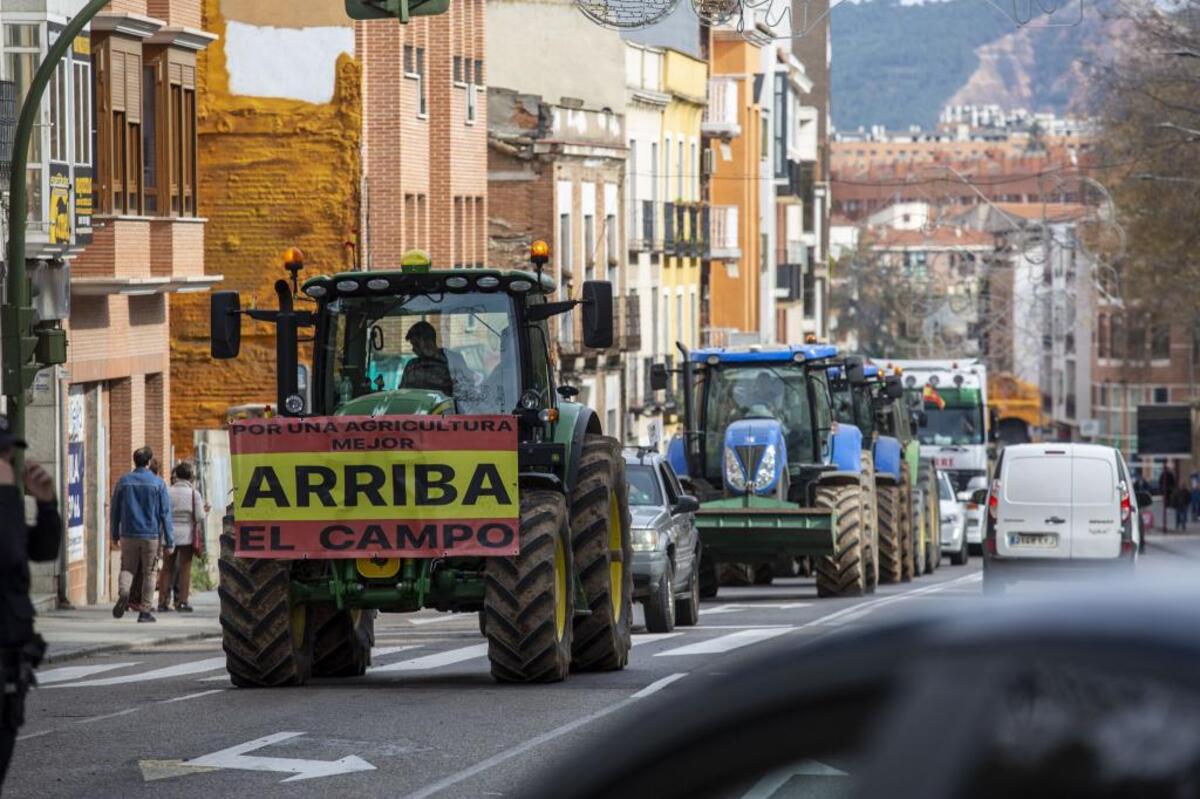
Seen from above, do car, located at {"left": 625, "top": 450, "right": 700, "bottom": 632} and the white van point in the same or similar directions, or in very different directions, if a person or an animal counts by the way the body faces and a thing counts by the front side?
very different directions

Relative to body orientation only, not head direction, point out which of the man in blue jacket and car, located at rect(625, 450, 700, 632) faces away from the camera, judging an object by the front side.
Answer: the man in blue jacket

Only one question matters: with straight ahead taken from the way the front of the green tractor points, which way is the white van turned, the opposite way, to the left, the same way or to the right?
the opposite way

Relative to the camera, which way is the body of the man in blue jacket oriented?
away from the camera

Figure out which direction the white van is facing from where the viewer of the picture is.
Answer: facing away from the viewer

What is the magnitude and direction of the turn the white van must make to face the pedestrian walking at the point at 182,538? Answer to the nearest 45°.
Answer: approximately 90° to its left

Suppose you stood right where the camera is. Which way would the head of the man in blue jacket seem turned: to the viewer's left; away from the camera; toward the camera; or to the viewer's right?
away from the camera

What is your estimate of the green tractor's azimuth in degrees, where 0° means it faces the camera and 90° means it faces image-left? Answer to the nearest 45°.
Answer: approximately 0°

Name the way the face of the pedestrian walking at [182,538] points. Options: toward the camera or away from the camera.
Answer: away from the camera
